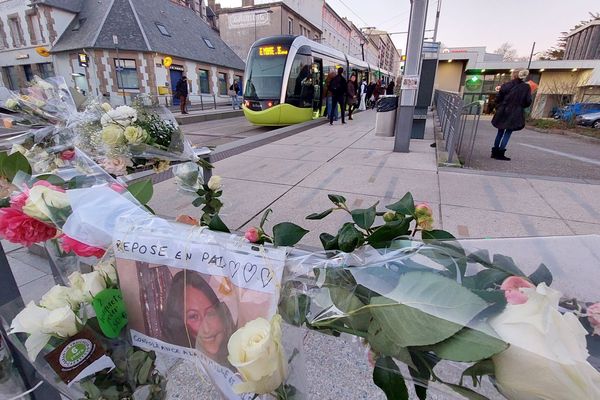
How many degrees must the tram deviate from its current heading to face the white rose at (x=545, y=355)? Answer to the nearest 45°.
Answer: approximately 45° to its left

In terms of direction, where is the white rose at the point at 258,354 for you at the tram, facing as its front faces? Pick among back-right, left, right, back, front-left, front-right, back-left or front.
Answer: front-left

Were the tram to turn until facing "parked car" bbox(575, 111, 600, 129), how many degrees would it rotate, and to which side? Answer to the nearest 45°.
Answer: approximately 135° to its left

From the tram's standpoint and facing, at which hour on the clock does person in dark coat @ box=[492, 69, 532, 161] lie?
The person in dark coat is roughly at 9 o'clock from the tram.

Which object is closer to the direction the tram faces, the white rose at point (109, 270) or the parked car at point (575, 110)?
the white rose

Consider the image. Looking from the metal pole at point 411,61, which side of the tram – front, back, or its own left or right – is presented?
front

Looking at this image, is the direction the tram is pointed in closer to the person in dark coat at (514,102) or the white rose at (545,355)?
the white rose

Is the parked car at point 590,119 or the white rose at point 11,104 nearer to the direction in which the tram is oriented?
the white rose

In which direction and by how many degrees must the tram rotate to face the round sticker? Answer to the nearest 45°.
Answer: approximately 45° to its left

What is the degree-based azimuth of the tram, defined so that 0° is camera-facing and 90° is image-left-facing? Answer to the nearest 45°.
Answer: approximately 45°

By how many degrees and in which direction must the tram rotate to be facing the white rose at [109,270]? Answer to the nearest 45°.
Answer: approximately 45° to its left

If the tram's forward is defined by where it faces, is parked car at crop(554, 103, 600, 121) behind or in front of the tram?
behind
